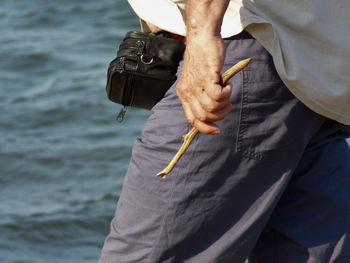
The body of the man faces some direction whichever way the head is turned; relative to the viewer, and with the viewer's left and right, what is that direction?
facing away from the viewer and to the left of the viewer
